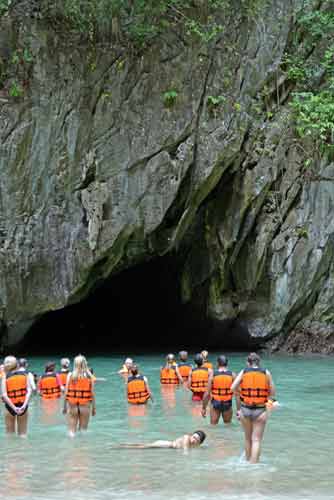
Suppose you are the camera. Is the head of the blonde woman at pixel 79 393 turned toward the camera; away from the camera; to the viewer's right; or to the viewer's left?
away from the camera

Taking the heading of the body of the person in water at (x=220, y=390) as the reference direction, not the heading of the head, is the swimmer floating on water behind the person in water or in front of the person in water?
behind

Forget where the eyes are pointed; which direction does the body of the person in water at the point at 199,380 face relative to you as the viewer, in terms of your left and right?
facing away from the viewer

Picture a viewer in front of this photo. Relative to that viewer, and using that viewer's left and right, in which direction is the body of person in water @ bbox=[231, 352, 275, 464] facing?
facing away from the viewer

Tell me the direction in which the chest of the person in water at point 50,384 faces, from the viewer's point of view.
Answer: away from the camera

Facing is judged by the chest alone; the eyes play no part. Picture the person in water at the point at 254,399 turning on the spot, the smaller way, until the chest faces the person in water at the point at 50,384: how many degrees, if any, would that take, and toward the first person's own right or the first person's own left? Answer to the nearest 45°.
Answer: approximately 45° to the first person's own left

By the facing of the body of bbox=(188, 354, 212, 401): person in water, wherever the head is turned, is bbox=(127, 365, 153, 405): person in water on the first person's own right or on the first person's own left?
on the first person's own left

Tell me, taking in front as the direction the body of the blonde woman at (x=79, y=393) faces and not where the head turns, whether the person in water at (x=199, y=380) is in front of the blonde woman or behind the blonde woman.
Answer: in front

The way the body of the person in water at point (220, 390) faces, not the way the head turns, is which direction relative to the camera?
away from the camera

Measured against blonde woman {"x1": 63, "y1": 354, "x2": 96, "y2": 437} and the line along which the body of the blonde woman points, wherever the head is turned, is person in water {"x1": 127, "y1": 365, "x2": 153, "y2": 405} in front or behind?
in front
